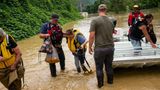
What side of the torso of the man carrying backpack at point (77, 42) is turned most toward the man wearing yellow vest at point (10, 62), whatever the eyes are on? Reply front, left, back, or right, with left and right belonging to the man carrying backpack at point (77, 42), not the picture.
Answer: front
